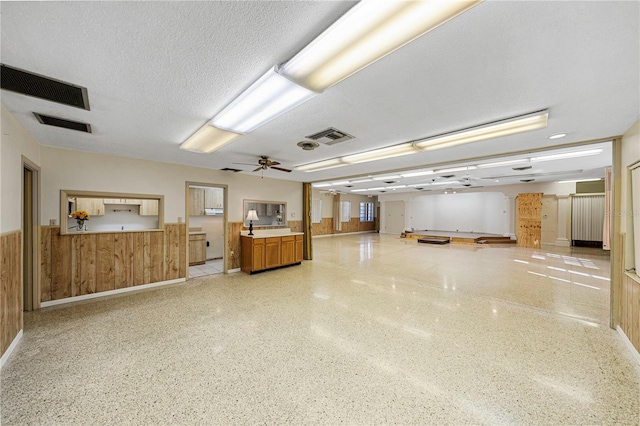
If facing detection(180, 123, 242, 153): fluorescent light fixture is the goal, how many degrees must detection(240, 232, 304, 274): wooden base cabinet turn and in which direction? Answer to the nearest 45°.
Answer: approximately 45° to its right

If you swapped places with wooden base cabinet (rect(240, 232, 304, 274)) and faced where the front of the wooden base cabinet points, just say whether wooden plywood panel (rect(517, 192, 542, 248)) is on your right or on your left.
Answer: on your left

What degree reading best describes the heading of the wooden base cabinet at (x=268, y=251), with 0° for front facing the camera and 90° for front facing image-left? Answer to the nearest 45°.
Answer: approximately 315°

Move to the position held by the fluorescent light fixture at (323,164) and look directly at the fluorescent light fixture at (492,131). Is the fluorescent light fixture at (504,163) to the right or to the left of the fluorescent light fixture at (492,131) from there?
left

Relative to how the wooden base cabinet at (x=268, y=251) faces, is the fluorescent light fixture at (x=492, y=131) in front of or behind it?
in front

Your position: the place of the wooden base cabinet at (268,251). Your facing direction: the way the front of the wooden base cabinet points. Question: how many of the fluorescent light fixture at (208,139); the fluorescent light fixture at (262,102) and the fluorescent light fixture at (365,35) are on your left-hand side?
0
